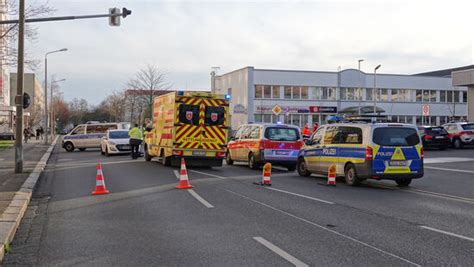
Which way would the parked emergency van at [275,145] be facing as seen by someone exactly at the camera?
facing away from the viewer and to the left of the viewer

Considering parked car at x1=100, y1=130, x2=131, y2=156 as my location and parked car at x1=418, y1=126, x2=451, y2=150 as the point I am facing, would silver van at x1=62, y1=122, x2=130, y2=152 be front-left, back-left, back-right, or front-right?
back-left

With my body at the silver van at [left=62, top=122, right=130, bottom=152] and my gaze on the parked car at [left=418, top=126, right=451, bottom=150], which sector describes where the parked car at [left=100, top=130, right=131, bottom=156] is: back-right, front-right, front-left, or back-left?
front-right

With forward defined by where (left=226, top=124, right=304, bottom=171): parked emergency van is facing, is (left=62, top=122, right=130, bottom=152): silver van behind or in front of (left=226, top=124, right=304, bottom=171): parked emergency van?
in front

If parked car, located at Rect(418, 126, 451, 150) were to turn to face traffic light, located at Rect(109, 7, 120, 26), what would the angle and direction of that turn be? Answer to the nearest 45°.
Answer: approximately 90° to its left

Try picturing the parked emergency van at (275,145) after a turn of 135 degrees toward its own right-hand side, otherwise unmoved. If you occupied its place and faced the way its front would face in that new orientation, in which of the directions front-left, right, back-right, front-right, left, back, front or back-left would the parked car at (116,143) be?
back-left

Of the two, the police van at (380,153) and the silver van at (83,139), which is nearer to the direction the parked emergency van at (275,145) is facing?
the silver van

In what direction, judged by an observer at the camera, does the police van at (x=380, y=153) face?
facing away from the viewer and to the left of the viewer
